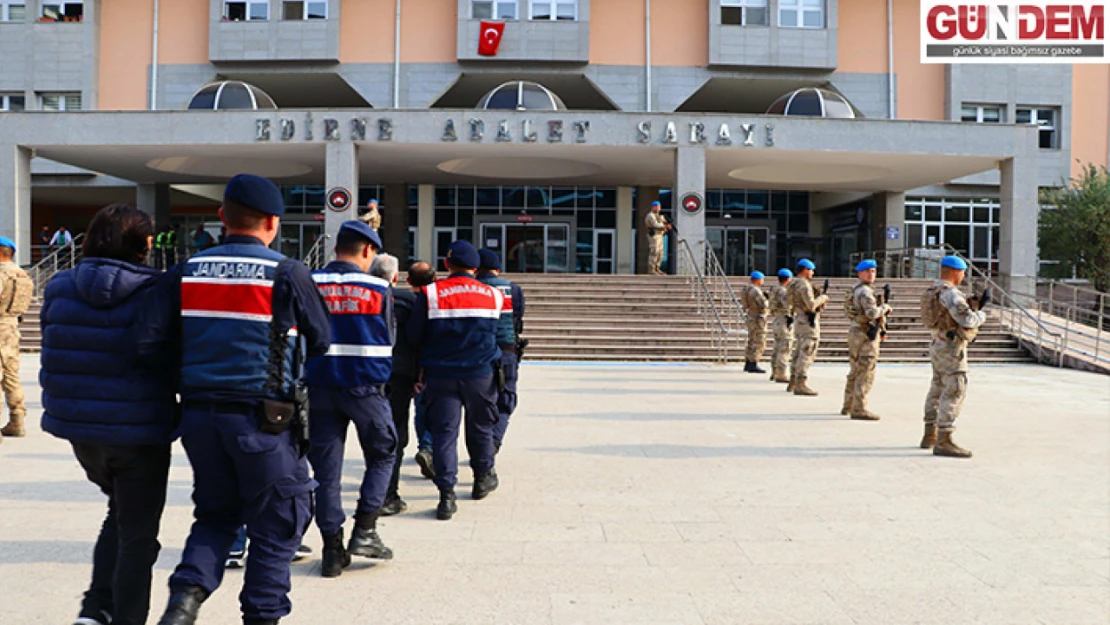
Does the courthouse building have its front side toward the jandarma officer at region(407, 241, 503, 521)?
yes

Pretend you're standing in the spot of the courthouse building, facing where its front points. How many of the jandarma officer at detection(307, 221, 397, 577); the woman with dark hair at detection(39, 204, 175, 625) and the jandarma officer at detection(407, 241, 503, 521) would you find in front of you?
3

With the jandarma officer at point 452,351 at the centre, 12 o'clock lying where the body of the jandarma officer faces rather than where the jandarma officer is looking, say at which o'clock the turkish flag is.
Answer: The turkish flag is roughly at 12 o'clock from the jandarma officer.

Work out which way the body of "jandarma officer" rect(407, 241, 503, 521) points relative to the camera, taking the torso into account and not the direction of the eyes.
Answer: away from the camera

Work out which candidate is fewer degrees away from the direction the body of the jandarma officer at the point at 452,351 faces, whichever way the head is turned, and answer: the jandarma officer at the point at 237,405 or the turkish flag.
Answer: the turkish flag

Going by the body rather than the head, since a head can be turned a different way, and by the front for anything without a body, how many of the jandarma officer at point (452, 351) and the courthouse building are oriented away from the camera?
1

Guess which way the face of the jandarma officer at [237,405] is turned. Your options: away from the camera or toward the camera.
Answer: away from the camera

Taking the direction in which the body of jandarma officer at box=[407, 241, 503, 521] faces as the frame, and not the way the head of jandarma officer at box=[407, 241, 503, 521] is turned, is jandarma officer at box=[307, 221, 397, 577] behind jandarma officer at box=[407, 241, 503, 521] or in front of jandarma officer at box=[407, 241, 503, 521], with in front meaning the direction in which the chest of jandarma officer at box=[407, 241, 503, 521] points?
behind

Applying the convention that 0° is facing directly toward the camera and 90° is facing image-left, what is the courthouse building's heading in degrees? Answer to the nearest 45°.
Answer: approximately 0°

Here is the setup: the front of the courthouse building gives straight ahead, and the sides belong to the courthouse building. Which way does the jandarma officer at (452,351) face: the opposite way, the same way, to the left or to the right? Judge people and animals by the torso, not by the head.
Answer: the opposite way

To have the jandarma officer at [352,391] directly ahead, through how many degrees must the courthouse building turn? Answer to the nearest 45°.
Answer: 0° — it already faces them

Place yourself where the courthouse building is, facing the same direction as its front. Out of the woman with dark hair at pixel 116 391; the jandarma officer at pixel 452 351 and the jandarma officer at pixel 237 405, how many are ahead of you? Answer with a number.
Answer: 3

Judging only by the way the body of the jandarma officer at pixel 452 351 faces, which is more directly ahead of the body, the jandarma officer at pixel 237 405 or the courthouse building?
the courthouse building
